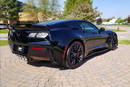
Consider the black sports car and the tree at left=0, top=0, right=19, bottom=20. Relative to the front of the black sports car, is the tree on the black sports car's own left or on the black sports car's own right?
on the black sports car's own left

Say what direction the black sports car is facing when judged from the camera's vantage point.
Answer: facing away from the viewer and to the right of the viewer

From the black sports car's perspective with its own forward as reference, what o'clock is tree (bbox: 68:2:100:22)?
The tree is roughly at 11 o'clock from the black sports car.
